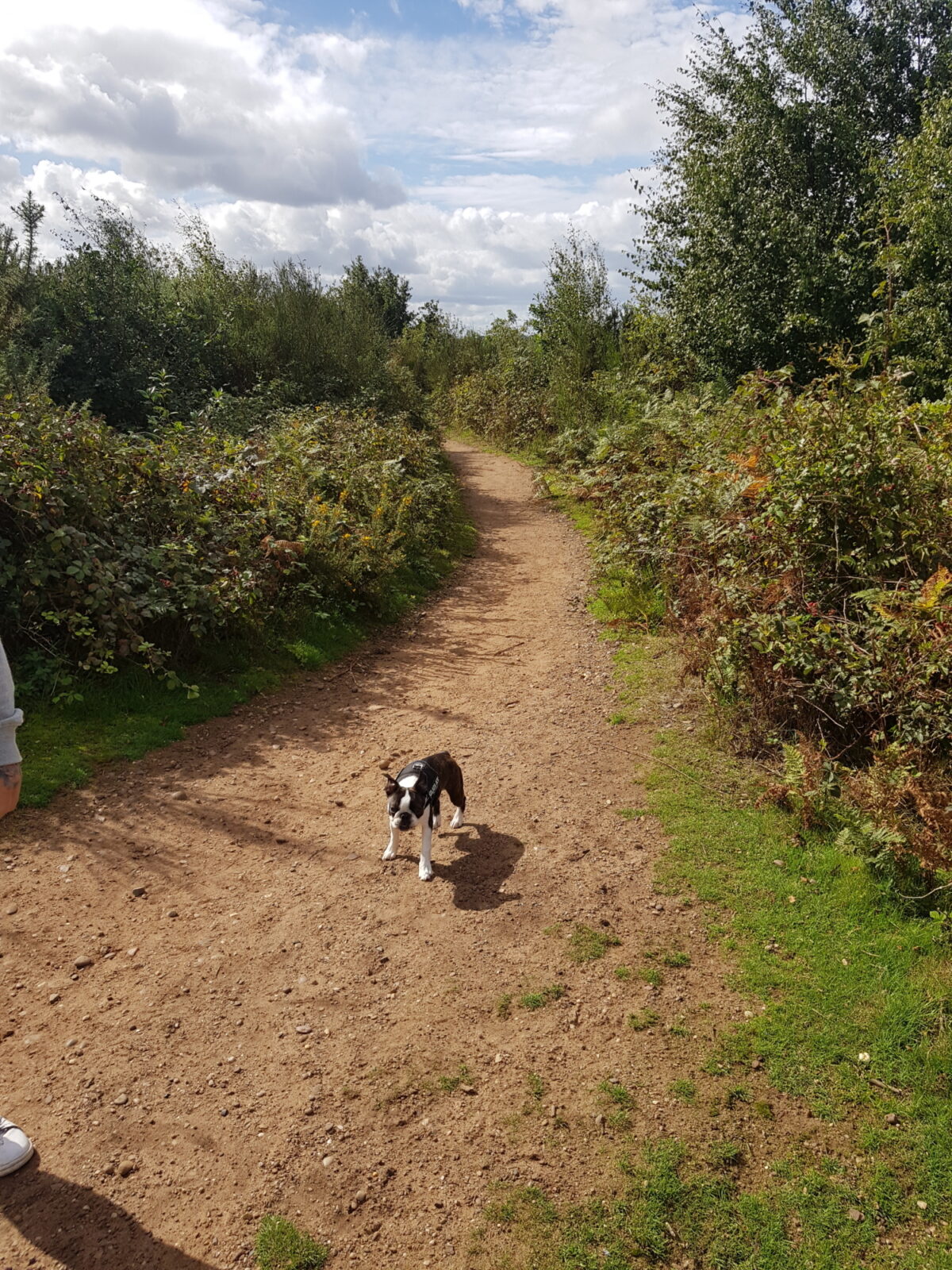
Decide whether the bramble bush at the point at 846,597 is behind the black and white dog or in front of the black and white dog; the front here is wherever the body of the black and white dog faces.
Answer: behind

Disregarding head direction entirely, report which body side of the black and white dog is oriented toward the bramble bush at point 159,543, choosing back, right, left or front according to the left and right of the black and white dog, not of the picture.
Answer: right

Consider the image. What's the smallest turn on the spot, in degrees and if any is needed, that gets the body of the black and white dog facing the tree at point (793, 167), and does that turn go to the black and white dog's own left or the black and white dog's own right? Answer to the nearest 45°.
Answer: approximately 180°

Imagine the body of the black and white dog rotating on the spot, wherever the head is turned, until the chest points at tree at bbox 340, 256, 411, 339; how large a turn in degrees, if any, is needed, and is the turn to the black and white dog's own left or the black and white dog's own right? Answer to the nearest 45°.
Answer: approximately 135° to the black and white dog's own right

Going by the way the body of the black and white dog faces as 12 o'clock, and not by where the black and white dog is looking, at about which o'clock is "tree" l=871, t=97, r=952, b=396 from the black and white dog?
The tree is roughly at 6 o'clock from the black and white dog.

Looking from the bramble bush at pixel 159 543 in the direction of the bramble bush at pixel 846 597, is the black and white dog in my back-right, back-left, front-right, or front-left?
front-right

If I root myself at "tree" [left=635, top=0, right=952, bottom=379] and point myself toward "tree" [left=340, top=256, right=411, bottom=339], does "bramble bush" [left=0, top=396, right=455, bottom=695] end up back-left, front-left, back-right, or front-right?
back-left
